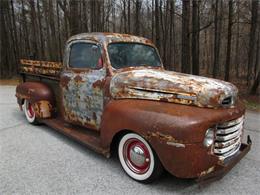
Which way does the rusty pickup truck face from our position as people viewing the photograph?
facing the viewer and to the right of the viewer
